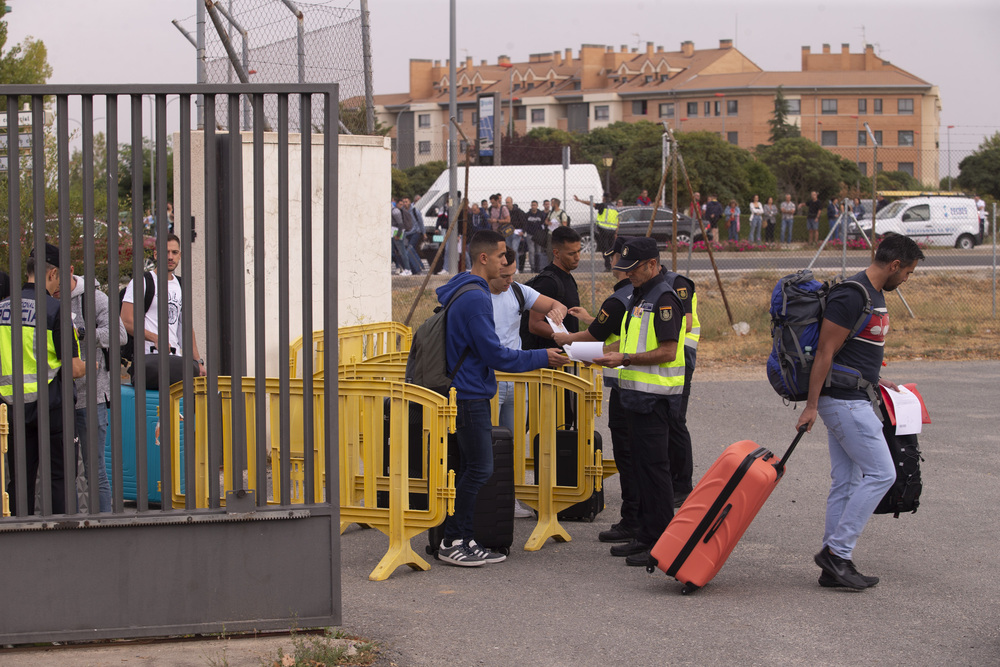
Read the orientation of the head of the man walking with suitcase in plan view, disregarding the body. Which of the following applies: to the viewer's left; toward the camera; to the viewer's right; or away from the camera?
to the viewer's right

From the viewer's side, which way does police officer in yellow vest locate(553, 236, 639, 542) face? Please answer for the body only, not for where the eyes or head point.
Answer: to the viewer's left

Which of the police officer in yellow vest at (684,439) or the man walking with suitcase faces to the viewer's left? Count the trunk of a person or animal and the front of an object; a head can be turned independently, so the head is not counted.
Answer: the police officer in yellow vest

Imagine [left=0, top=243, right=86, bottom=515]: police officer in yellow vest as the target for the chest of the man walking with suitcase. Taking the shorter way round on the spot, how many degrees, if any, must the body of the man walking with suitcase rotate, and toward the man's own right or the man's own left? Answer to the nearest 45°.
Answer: approximately 180°

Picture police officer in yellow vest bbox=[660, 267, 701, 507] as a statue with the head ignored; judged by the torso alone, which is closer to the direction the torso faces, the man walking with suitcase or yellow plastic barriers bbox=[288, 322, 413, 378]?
the yellow plastic barriers

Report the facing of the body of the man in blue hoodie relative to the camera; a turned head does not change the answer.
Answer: to the viewer's right

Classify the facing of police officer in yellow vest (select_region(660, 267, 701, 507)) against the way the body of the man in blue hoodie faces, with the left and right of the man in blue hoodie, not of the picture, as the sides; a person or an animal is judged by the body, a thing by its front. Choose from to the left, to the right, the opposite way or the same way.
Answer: the opposite way

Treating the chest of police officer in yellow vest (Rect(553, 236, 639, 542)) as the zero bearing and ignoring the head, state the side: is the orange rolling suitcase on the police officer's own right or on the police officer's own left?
on the police officer's own left

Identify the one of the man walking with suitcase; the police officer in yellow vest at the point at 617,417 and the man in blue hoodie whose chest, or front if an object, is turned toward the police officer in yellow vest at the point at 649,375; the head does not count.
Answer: the man in blue hoodie
